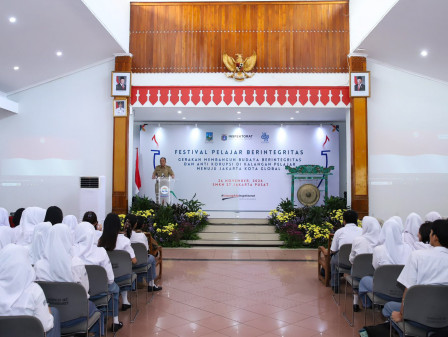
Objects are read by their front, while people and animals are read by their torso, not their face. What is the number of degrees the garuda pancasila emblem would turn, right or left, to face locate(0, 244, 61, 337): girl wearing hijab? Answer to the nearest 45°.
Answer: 0° — it already faces them

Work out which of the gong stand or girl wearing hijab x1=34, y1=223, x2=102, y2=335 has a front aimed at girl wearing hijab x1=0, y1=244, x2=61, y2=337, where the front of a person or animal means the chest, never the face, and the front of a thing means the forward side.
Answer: the gong stand

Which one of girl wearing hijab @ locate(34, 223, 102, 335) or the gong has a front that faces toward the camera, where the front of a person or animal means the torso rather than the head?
the gong

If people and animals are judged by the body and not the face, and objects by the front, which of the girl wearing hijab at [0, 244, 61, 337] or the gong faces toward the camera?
the gong

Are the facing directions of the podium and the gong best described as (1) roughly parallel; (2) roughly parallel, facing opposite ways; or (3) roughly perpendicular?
roughly parallel

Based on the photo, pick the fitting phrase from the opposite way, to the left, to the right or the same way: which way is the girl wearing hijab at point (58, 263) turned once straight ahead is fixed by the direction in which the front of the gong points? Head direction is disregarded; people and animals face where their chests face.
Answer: the opposite way

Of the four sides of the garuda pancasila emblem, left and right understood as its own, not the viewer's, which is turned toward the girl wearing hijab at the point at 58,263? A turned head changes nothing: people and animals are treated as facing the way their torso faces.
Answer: front

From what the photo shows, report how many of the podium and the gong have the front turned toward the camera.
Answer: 2

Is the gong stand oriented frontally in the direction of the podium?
no

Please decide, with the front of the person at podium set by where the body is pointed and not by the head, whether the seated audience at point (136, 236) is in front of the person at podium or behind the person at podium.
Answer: in front

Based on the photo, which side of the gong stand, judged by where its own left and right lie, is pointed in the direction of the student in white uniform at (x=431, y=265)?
front

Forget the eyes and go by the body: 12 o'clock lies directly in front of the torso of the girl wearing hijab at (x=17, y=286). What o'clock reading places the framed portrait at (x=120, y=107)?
The framed portrait is roughly at 11 o'clock from the girl wearing hijab.

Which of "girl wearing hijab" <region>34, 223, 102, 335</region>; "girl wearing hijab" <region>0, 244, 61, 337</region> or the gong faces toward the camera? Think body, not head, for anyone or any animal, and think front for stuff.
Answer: the gong

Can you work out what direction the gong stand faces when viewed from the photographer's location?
facing the viewer

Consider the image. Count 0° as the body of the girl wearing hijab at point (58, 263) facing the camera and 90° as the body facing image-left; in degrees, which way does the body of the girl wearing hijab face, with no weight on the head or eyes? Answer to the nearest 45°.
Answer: approximately 225°

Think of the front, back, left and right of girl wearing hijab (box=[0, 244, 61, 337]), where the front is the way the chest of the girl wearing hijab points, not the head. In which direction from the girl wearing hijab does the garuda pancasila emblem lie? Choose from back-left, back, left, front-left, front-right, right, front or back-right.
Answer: front

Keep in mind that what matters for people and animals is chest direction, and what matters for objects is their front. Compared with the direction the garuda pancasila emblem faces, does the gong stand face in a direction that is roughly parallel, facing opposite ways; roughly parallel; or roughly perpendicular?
roughly parallel

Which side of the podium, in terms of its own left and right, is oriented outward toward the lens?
front

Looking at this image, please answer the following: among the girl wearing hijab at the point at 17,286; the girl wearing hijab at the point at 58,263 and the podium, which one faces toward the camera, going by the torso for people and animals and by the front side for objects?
the podium
